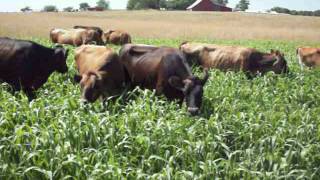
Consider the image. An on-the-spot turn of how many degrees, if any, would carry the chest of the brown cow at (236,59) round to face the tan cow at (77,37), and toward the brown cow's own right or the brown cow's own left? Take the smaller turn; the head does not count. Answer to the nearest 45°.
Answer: approximately 135° to the brown cow's own left

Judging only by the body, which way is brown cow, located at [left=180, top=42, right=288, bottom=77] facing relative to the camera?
to the viewer's right

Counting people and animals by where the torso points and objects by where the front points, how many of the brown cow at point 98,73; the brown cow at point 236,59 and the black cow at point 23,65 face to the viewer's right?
2

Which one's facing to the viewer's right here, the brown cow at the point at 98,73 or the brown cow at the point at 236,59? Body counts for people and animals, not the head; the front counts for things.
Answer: the brown cow at the point at 236,59

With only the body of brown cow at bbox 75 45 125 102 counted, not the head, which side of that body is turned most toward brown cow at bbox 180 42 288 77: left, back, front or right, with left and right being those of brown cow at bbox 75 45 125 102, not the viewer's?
back

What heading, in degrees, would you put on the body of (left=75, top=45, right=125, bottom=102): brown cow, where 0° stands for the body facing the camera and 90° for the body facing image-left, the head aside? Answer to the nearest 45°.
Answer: approximately 45°

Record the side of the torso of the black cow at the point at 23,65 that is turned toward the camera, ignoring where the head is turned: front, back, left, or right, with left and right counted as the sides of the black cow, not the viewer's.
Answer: right
